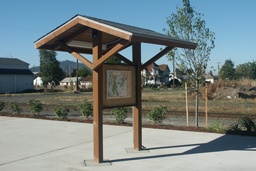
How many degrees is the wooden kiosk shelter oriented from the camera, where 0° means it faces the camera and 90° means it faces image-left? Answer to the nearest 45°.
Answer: approximately 315°
